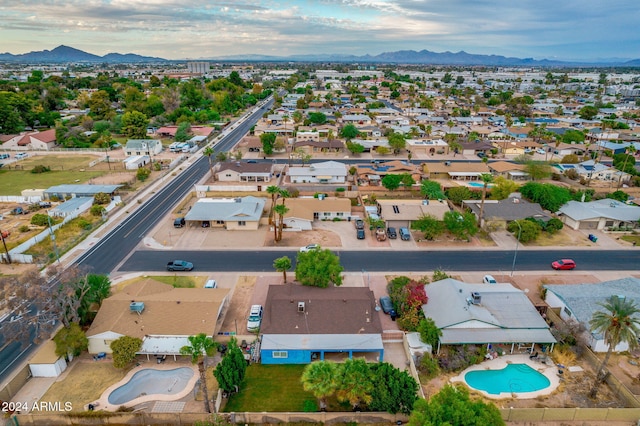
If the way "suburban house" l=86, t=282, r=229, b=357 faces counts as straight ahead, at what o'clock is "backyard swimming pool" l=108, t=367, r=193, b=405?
The backyard swimming pool is roughly at 6 o'clock from the suburban house.

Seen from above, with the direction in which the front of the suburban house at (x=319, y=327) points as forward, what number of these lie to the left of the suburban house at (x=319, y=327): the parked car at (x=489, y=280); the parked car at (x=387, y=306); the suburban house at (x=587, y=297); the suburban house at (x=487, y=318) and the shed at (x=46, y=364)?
1

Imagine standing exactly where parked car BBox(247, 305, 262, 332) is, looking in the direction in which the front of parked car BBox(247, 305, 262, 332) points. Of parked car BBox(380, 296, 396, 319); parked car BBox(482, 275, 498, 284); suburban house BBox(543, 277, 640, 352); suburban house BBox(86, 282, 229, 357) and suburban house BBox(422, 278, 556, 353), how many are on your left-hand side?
4

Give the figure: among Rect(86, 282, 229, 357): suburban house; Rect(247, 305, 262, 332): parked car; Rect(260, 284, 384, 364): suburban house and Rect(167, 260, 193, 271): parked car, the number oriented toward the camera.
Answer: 1

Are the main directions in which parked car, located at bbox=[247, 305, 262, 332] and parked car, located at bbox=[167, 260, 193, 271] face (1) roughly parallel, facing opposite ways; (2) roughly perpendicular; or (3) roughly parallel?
roughly perpendicular

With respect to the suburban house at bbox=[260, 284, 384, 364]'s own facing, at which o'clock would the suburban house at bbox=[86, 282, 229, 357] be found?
the suburban house at bbox=[86, 282, 229, 357] is roughly at 9 o'clock from the suburban house at bbox=[260, 284, 384, 364].

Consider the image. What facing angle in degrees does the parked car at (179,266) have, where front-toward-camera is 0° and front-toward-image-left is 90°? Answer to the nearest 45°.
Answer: approximately 270°

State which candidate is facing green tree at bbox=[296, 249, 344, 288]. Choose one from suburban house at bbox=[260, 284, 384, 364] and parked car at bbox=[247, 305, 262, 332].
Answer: the suburban house

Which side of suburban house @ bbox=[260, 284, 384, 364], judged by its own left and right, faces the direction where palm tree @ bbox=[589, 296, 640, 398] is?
right

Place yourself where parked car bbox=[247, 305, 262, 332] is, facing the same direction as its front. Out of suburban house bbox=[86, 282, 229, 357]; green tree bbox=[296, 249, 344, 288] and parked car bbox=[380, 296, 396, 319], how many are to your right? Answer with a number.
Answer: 1

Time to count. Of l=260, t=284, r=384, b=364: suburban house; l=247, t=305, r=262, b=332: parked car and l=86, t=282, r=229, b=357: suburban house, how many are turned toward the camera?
1

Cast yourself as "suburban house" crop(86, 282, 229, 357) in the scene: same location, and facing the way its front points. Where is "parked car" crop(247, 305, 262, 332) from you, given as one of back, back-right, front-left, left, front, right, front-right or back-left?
right

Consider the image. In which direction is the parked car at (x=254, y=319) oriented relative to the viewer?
toward the camera

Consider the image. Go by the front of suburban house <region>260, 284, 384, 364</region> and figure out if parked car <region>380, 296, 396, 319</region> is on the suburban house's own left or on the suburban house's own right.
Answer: on the suburban house's own right

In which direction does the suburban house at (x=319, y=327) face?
away from the camera

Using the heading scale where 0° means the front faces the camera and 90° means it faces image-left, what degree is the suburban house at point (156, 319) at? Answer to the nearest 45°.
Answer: approximately 180°
